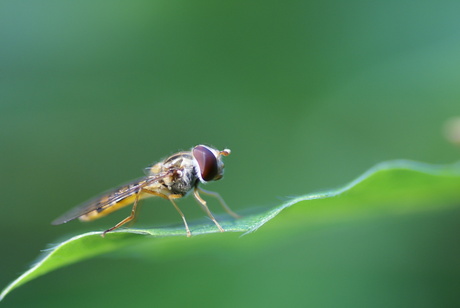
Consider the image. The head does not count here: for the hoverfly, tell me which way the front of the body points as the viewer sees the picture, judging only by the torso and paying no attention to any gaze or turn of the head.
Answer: to the viewer's right
